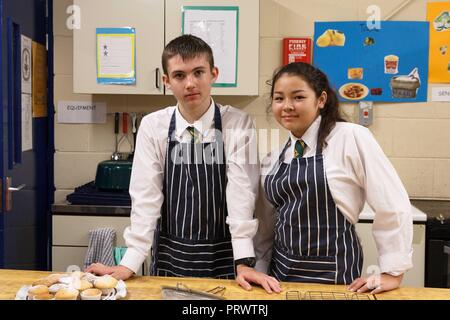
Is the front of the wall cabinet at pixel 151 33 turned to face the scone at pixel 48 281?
yes

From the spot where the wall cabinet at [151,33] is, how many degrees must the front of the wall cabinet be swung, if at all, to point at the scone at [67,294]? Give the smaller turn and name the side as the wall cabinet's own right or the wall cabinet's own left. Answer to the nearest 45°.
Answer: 0° — it already faces it

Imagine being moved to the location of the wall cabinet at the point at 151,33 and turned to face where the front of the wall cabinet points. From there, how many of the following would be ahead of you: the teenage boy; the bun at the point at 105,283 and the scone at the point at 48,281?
3

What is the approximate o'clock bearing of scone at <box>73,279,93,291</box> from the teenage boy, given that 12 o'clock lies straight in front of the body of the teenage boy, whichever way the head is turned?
The scone is roughly at 1 o'clock from the teenage boy.

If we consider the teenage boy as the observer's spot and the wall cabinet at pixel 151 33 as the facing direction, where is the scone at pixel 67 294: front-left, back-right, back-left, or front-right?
back-left

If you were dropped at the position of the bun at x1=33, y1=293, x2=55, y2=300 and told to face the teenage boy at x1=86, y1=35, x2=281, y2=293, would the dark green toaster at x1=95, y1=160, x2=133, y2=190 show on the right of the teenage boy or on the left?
left

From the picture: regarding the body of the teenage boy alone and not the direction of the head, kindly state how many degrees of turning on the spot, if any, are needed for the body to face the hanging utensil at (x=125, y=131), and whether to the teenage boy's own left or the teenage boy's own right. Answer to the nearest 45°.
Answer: approximately 180°

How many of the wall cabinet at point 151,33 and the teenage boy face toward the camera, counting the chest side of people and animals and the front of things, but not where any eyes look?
2

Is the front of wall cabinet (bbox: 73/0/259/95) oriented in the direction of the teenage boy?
yes
